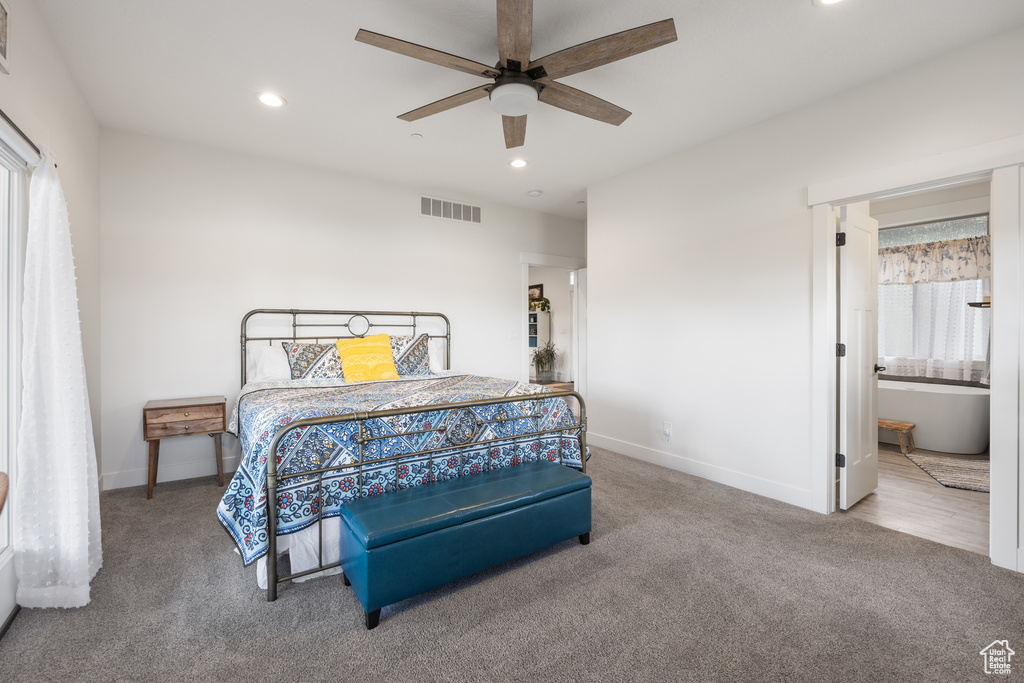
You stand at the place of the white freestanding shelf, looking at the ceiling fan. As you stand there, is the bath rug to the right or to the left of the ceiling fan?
left

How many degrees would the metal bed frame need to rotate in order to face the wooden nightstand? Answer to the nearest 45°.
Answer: approximately 180°

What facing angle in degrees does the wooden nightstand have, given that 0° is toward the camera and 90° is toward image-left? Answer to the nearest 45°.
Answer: approximately 0°

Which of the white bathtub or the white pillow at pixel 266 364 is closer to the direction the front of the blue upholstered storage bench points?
the white bathtub

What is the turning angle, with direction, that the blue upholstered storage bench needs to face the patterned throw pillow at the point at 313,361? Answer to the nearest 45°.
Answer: approximately 180°

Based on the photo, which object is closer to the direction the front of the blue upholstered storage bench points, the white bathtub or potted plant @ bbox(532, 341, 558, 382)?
the white bathtub

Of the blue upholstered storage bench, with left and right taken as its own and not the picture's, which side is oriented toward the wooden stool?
left

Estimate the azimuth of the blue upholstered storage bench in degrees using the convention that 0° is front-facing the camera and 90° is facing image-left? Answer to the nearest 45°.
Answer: approximately 315°

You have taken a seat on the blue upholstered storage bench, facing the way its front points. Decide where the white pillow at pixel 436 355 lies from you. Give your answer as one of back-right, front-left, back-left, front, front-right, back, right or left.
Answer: back-left

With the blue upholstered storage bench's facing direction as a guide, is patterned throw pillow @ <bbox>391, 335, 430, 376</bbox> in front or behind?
behind

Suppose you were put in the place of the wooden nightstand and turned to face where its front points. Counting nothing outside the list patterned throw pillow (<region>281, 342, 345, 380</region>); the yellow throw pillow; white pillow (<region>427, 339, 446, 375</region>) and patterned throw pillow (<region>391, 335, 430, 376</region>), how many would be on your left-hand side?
4

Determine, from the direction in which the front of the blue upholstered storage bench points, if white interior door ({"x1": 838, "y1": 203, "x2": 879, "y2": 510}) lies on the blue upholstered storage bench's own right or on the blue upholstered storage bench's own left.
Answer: on the blue upholstered storage bench's own left
